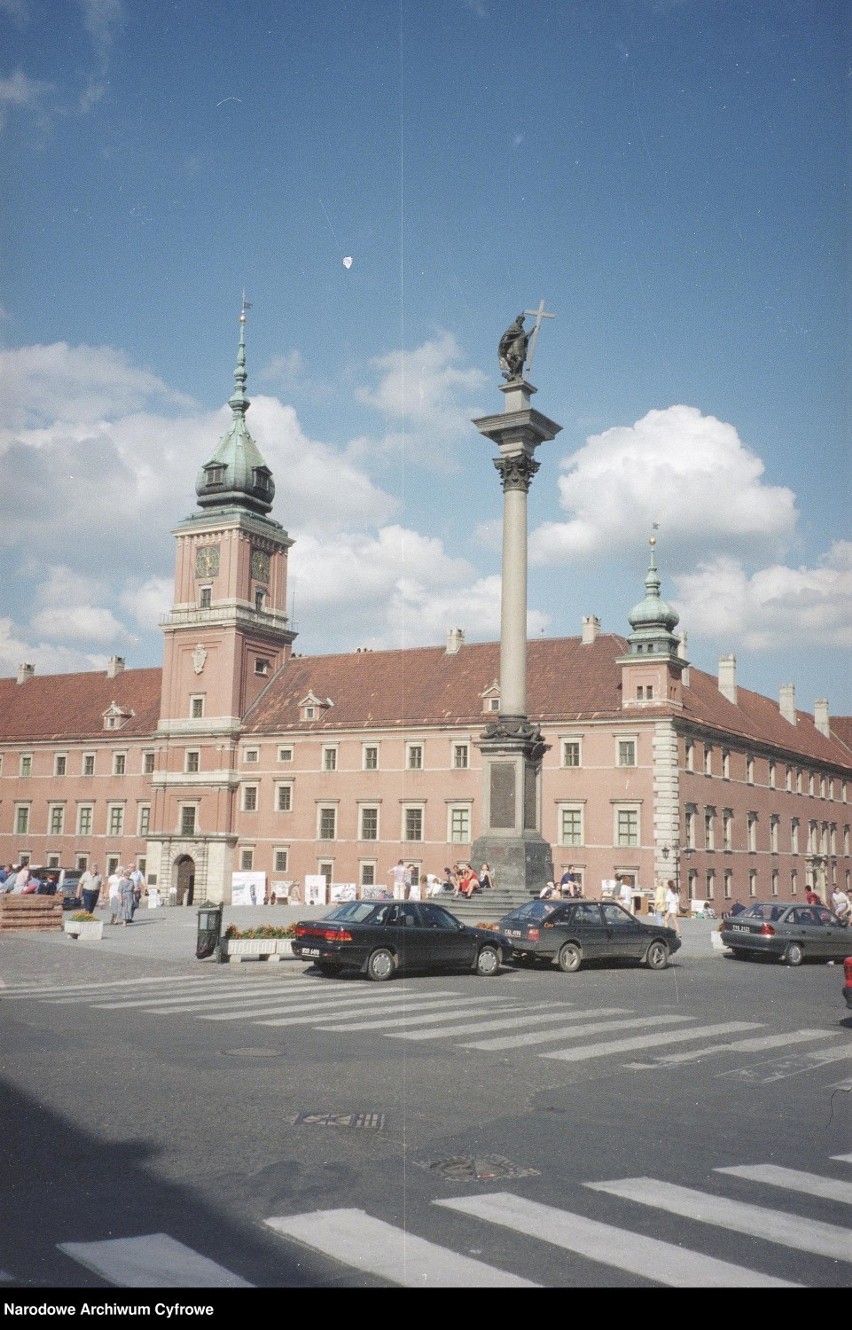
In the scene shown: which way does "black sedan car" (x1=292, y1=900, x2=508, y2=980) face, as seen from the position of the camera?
facing away from the viewer and to the right of the viewer

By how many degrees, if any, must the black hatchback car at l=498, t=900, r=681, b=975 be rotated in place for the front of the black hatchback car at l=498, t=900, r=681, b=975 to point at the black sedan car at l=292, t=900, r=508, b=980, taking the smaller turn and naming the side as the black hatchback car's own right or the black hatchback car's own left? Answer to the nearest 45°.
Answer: approximately 180°

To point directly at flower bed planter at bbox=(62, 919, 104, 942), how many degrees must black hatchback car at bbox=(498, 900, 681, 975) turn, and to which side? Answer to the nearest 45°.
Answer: approximately 135° to its left

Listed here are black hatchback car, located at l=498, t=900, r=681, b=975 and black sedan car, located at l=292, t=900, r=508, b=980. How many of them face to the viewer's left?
0

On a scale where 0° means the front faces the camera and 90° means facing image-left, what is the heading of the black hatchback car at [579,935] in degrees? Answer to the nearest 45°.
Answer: approximately 225°

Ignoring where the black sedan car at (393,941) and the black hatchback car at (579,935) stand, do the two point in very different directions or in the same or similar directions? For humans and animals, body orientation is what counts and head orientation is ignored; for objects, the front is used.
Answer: same or similar directions

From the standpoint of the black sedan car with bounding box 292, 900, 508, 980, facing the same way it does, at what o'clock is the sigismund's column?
The sigismund's column is roughly at 11 o'clock from the black sedan car.

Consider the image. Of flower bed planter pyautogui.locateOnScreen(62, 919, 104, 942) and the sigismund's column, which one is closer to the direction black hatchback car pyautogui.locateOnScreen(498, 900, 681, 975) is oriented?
the sigismund's column

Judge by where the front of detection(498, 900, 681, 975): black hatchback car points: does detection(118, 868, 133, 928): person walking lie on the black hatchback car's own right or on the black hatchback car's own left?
on the black hatchback car's own left

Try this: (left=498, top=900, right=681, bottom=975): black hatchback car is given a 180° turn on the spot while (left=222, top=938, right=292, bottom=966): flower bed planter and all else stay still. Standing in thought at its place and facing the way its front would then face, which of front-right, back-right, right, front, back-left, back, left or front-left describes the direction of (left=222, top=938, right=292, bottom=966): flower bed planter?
front-right

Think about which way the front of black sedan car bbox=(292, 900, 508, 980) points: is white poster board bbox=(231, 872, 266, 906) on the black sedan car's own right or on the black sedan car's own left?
on the black sedan car's own left

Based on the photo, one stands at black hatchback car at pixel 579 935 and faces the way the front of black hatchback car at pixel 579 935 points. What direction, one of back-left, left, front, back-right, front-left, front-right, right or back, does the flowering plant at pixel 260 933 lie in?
back-left
